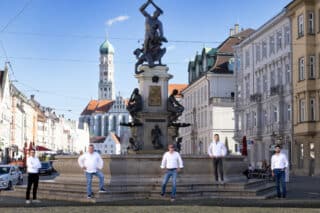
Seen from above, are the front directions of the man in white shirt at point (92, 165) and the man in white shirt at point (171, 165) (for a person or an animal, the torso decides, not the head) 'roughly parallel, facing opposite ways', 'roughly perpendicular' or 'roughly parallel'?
roughly parallel

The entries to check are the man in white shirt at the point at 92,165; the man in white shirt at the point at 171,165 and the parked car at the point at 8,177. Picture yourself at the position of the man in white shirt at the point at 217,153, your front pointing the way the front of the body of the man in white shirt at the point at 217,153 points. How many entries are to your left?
0

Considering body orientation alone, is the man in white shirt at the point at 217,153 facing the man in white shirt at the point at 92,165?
no

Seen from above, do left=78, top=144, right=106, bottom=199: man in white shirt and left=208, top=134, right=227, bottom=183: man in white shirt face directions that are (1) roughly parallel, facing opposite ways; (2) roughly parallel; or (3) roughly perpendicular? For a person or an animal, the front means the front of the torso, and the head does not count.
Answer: roughly parallel

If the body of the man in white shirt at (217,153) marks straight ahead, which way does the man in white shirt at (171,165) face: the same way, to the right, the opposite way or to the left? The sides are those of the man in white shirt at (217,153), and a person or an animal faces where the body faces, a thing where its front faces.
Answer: the same way

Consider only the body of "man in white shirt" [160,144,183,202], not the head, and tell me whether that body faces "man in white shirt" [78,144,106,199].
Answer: no

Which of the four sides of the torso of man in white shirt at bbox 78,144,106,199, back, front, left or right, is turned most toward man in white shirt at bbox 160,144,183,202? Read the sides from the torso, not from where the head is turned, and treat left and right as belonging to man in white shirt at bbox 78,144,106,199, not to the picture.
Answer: left

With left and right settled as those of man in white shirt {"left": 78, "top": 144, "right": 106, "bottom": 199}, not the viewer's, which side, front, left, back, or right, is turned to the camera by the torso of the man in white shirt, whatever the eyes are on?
front

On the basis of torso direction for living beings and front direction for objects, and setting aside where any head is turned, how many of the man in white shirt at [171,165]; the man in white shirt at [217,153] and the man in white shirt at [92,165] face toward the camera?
3

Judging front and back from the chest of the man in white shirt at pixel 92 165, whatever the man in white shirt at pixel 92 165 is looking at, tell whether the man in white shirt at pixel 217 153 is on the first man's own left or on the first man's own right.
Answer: on the first man's own left

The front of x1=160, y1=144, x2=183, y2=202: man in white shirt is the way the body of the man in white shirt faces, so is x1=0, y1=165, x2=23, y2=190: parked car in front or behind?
behind

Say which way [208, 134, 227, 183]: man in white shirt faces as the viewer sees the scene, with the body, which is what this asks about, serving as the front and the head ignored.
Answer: toward the camera

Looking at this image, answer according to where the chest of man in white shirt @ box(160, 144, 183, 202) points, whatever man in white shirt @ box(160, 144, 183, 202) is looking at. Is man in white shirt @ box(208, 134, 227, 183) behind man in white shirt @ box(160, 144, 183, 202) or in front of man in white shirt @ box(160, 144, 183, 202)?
behind
